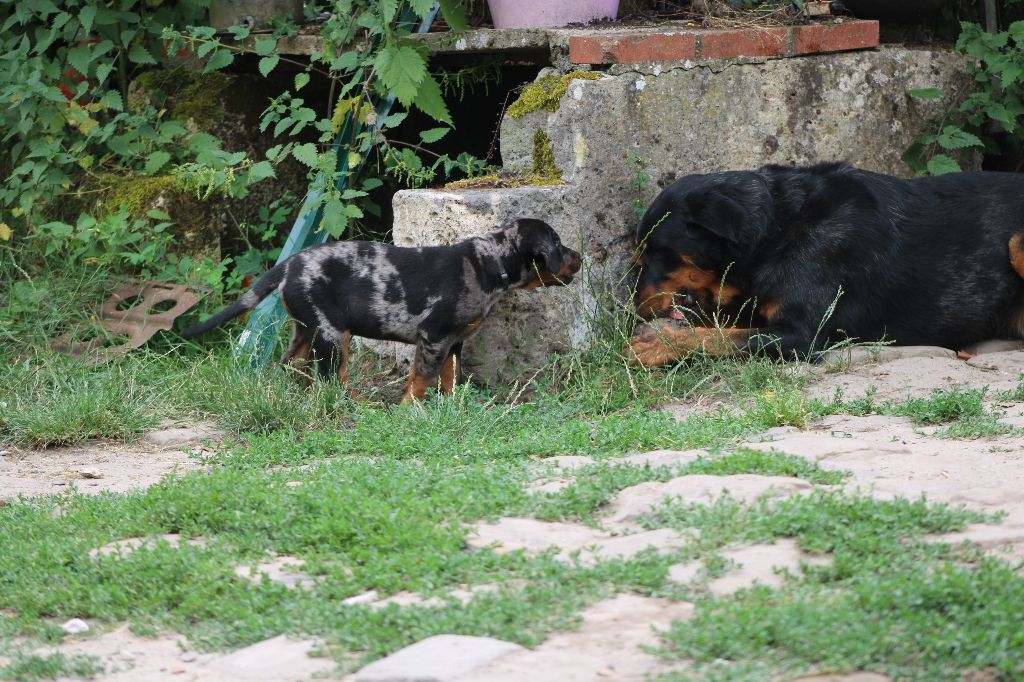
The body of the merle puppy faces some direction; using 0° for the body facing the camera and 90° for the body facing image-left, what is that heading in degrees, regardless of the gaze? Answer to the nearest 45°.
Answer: approximately 270°

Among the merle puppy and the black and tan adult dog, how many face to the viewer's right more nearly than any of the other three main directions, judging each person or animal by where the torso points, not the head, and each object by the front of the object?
1

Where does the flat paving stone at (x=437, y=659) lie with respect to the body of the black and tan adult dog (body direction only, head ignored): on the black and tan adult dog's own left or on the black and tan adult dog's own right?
on the black and tan adult dog's own left

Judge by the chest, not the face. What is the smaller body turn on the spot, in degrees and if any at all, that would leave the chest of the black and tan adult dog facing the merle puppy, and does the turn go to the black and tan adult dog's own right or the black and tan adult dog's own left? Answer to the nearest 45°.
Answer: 0° — it already faces it

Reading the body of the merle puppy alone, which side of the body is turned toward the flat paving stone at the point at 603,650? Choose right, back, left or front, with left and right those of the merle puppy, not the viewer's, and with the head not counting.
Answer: right

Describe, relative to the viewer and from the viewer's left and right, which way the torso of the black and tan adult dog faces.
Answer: facing to the left of the viewer

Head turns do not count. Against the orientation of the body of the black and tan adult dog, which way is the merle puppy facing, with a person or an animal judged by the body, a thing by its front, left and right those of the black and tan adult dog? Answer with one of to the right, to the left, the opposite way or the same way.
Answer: the opposite way
